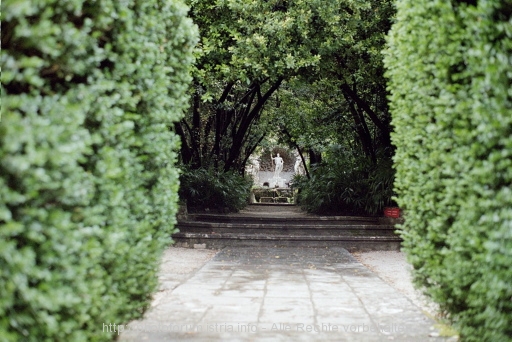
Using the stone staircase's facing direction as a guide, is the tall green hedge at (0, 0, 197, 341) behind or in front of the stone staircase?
in front

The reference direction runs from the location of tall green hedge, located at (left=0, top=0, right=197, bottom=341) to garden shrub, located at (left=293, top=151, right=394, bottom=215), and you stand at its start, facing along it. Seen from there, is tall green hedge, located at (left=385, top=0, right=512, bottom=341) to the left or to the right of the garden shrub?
right

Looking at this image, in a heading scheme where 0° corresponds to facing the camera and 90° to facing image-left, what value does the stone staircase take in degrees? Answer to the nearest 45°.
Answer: approximately 0°

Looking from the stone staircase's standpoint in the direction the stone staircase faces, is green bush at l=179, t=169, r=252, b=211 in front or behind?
behind
